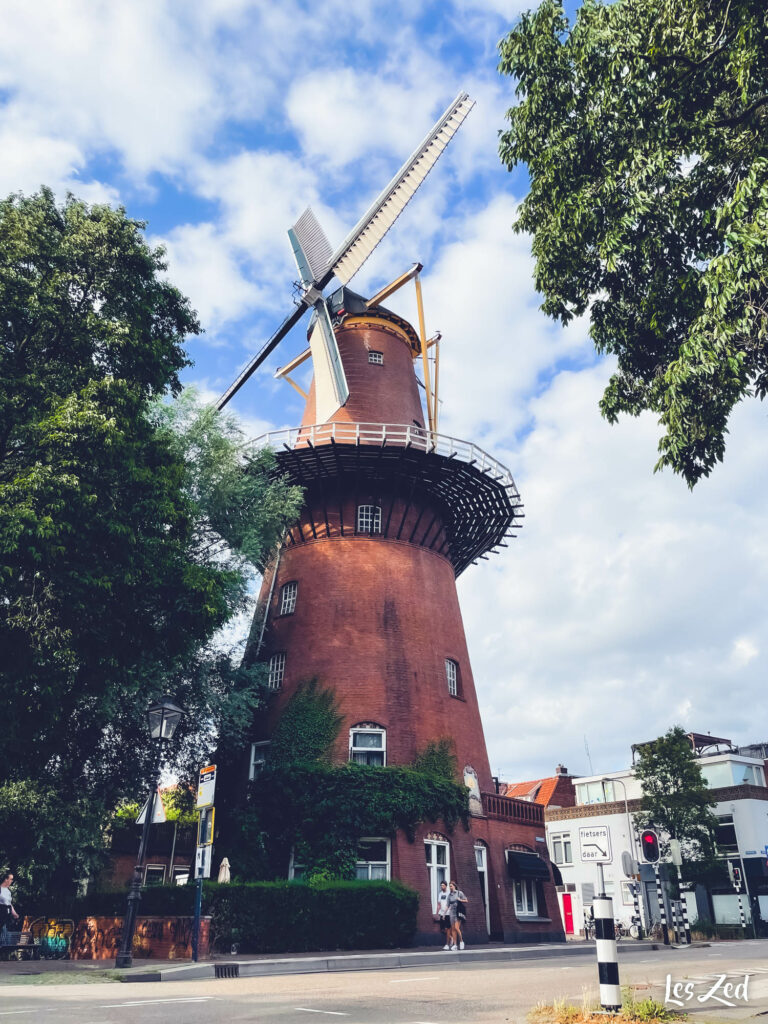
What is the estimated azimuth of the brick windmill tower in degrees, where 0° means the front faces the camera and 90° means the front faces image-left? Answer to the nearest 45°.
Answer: approximately 45°

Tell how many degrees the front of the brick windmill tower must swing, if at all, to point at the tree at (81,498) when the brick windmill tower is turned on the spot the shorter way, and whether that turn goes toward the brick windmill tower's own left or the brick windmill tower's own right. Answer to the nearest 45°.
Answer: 0° — it already faces it

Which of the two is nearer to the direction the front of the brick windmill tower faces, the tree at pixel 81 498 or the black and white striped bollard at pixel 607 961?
the tree

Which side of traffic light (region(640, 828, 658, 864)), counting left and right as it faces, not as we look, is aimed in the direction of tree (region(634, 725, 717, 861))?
back

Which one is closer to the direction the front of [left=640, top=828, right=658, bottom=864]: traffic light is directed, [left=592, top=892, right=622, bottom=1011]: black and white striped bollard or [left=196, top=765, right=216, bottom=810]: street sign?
the black and white striped bollard

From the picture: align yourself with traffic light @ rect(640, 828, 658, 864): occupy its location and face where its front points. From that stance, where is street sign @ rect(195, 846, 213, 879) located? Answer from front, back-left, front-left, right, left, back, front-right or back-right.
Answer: right

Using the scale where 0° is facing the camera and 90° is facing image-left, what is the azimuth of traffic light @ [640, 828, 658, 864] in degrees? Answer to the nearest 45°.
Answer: approximately 0°
